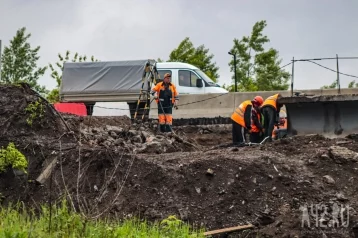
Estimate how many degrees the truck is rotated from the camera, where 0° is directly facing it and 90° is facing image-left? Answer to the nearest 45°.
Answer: approximately 270°

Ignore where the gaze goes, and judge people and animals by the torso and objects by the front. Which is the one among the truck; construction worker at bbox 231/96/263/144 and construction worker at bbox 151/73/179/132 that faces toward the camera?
construction worker at bbox 151/73/179/132

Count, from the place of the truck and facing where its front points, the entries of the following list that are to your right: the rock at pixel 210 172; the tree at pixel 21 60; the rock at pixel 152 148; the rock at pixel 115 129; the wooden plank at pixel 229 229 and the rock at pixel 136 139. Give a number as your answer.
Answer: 5

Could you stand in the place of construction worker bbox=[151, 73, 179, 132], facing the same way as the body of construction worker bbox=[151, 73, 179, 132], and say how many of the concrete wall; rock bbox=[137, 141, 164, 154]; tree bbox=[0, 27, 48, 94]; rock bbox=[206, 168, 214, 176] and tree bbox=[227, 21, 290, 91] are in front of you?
2

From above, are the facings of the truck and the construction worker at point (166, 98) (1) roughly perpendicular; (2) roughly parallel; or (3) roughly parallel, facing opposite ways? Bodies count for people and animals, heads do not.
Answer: roughly perpendicular

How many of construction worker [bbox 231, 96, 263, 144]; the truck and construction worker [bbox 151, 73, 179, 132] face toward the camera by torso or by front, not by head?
1

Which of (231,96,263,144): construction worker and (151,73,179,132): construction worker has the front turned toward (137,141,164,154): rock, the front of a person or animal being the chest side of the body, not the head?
(151,73,179,132): construction worker

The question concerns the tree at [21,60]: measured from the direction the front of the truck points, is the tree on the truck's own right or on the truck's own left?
on the truck's own left
